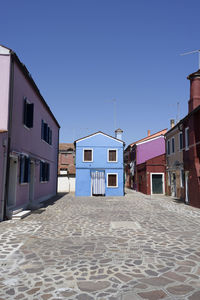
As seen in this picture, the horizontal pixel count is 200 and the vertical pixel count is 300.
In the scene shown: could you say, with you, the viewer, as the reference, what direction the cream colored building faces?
facing to the left of the viewer

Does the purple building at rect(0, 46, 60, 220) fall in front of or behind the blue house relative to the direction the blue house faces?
in front

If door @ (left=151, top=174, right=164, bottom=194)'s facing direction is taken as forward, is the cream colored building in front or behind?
in front

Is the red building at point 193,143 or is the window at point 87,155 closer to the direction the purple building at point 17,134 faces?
the red building

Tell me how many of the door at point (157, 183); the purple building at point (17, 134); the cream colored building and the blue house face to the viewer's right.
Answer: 1

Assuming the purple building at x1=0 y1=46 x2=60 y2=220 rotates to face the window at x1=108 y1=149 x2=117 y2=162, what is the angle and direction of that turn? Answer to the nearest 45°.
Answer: approximately 45° to its left

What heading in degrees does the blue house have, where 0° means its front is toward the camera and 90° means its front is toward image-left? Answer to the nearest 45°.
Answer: approximately 0°

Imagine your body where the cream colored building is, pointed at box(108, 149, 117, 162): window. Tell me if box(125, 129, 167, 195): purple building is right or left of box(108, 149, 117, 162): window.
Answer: right

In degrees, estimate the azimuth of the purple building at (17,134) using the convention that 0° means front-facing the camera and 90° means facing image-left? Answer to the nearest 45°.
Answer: approximately 270°

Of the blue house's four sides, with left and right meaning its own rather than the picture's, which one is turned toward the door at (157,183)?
left

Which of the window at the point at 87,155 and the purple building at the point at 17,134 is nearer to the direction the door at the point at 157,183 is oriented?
the purple building
